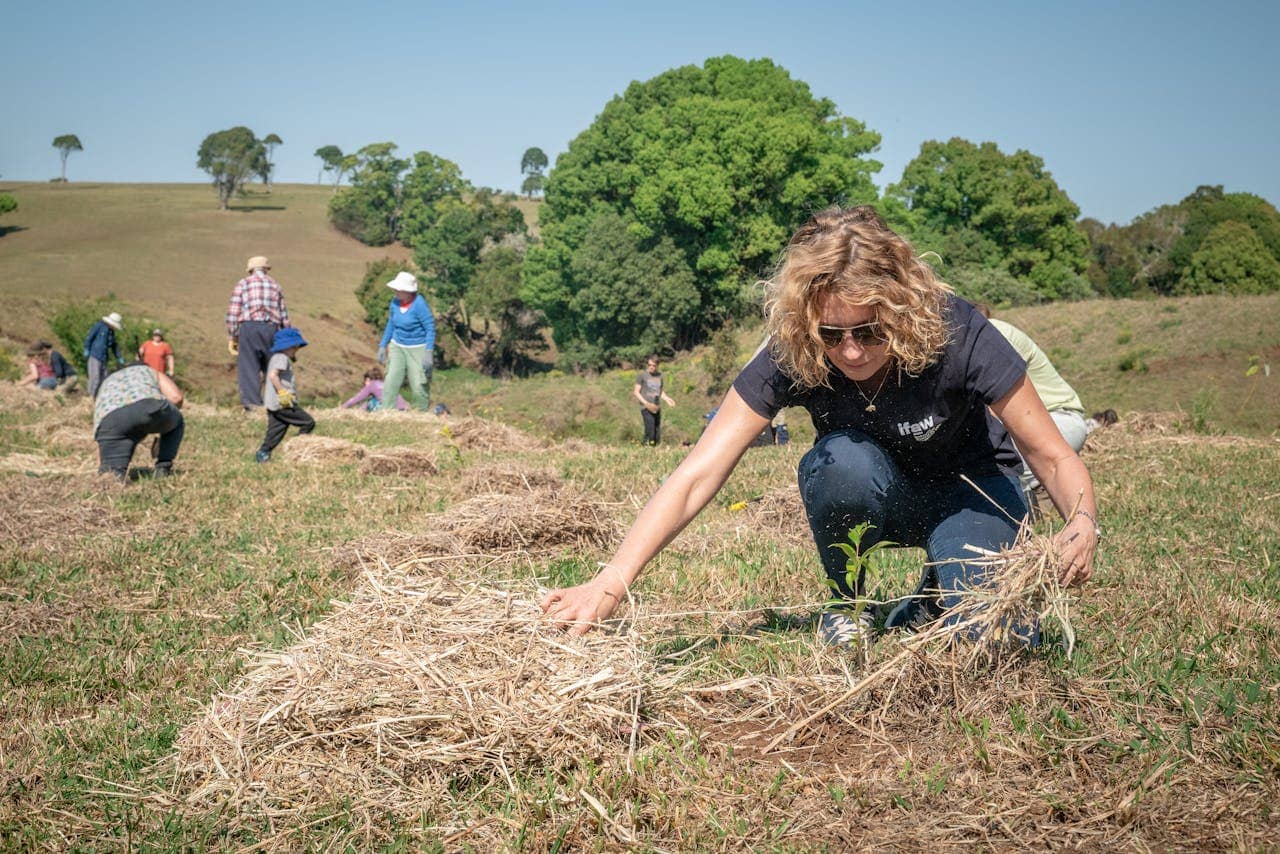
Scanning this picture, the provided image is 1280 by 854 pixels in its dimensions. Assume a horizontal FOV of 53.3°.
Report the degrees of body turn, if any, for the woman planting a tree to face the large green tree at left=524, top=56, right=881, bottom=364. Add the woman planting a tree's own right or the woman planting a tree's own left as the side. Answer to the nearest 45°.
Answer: approximately 180°

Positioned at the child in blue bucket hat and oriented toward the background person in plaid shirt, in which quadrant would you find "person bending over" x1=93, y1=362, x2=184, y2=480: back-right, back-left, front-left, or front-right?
back-left

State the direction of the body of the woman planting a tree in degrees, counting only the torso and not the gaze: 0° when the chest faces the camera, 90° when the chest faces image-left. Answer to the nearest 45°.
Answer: approximately 0°

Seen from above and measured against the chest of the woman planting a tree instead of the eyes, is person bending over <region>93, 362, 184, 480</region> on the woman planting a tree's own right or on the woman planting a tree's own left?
on the woman planting a tree's own right

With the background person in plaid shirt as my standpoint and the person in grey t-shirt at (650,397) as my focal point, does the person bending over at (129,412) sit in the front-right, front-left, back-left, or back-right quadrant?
back-right

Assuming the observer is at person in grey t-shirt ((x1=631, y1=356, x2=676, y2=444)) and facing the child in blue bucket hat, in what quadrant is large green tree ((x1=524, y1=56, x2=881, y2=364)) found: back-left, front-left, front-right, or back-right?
back-right

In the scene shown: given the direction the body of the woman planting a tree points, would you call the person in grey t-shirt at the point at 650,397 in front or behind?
behind
